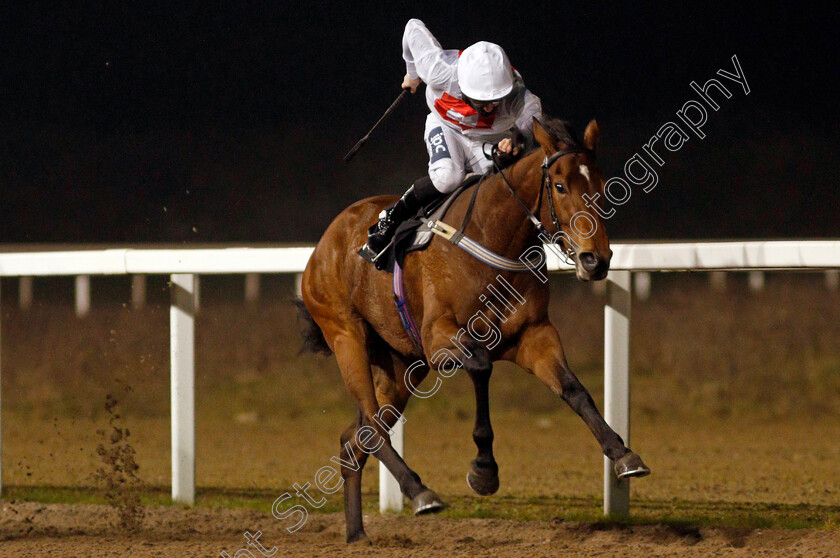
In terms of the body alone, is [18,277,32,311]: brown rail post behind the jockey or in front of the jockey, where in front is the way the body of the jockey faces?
behind

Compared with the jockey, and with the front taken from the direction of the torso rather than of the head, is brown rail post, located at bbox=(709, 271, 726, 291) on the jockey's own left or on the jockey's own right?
on the jockey's own left

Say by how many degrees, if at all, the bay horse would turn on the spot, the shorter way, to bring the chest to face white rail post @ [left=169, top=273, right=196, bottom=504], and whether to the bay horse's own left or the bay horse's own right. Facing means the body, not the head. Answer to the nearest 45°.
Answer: approximately 180°

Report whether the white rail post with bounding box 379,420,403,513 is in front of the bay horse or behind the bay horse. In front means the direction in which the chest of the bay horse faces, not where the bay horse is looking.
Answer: behind

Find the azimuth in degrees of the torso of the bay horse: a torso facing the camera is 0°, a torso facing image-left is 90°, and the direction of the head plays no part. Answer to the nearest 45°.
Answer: approximately 315°

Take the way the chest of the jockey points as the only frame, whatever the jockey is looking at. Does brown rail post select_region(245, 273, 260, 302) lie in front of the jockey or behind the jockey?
behind

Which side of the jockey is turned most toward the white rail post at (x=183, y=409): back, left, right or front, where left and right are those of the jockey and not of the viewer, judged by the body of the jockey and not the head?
back

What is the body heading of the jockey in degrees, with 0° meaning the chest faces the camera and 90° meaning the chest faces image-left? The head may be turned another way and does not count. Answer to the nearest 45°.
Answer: approximately 315°
